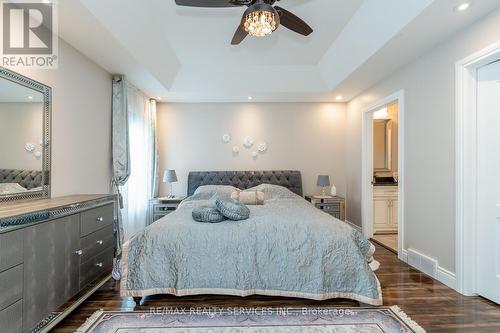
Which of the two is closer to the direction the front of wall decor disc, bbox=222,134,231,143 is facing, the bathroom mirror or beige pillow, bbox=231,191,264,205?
the beige pillow

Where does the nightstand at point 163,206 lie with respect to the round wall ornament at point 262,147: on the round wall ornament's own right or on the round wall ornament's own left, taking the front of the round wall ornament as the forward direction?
on the round wall ornament's own right

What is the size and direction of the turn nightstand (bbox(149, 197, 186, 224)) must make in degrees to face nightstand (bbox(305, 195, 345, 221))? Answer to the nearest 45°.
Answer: approximately 90° to its left

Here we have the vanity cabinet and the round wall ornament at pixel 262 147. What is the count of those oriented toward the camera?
2

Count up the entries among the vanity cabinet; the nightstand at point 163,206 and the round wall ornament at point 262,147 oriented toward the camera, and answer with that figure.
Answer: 3

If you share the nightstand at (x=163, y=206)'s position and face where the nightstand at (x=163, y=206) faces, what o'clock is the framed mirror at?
The framed mirror is roughly at 1 o'clock from the nightstand.

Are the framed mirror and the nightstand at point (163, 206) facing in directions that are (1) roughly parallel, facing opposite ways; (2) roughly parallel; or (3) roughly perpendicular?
roughly perpendicular

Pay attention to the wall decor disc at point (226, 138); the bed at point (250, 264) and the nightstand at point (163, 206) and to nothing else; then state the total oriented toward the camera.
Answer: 3

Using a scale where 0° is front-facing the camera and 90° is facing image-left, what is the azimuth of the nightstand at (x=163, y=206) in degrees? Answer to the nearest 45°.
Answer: approximately 0°

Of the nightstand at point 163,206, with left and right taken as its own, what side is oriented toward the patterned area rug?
front

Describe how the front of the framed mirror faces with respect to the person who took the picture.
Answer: facing the viewer and to the right of the viewer

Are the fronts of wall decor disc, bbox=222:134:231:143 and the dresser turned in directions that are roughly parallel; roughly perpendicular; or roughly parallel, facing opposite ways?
roughly perpendicular

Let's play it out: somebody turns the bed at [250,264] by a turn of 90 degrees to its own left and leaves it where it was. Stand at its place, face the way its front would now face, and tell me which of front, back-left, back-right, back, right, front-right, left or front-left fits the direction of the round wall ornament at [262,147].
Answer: left

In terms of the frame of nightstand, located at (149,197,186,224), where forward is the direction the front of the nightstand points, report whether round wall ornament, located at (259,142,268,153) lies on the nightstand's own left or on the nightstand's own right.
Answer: on the nightstand's own left
